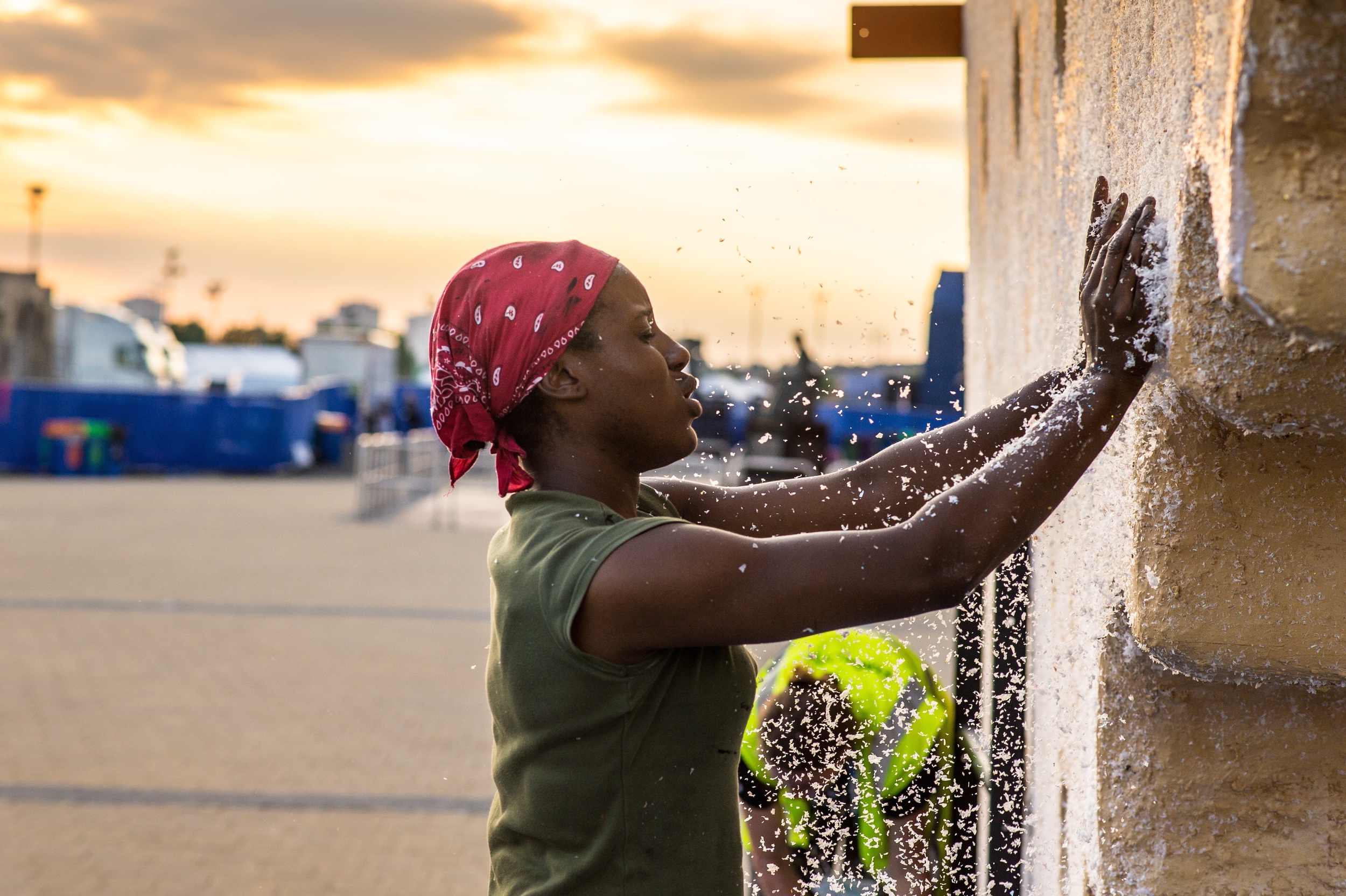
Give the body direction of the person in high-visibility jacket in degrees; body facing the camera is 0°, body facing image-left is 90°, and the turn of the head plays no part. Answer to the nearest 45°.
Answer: approximately 0°

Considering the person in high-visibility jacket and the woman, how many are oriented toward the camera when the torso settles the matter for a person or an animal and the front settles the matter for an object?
1

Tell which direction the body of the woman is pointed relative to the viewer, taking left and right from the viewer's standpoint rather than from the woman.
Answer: facing to the right of the viewer

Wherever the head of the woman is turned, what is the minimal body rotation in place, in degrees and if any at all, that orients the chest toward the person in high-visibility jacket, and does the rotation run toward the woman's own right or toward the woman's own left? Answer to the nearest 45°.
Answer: approximately 90° to the woman's own left

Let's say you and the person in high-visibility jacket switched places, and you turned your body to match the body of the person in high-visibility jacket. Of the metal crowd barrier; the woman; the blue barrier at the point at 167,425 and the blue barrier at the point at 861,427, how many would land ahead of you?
1

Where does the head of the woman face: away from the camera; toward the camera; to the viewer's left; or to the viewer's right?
to the viewer's right

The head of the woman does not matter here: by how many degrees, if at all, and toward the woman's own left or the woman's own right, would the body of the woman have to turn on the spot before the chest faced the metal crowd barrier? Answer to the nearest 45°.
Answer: approximately 90° to the woman's own left

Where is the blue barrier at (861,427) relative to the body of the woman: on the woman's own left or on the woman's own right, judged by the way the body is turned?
on the woman's own left

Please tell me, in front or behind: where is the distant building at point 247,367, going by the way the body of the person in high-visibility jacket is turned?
behind

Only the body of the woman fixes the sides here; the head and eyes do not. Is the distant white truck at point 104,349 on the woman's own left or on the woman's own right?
on the woman's own left

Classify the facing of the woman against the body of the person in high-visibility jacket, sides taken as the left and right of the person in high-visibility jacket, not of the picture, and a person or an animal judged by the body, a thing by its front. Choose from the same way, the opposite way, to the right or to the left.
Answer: to the left
